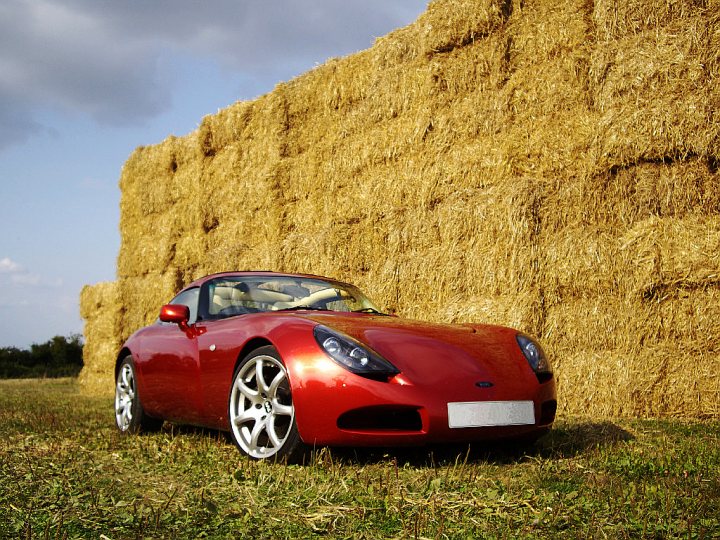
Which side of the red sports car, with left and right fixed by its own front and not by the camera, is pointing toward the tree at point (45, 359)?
back

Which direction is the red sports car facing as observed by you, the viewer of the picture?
facing the viewer and to the right of the viewer

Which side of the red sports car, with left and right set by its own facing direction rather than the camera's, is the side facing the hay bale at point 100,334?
back
